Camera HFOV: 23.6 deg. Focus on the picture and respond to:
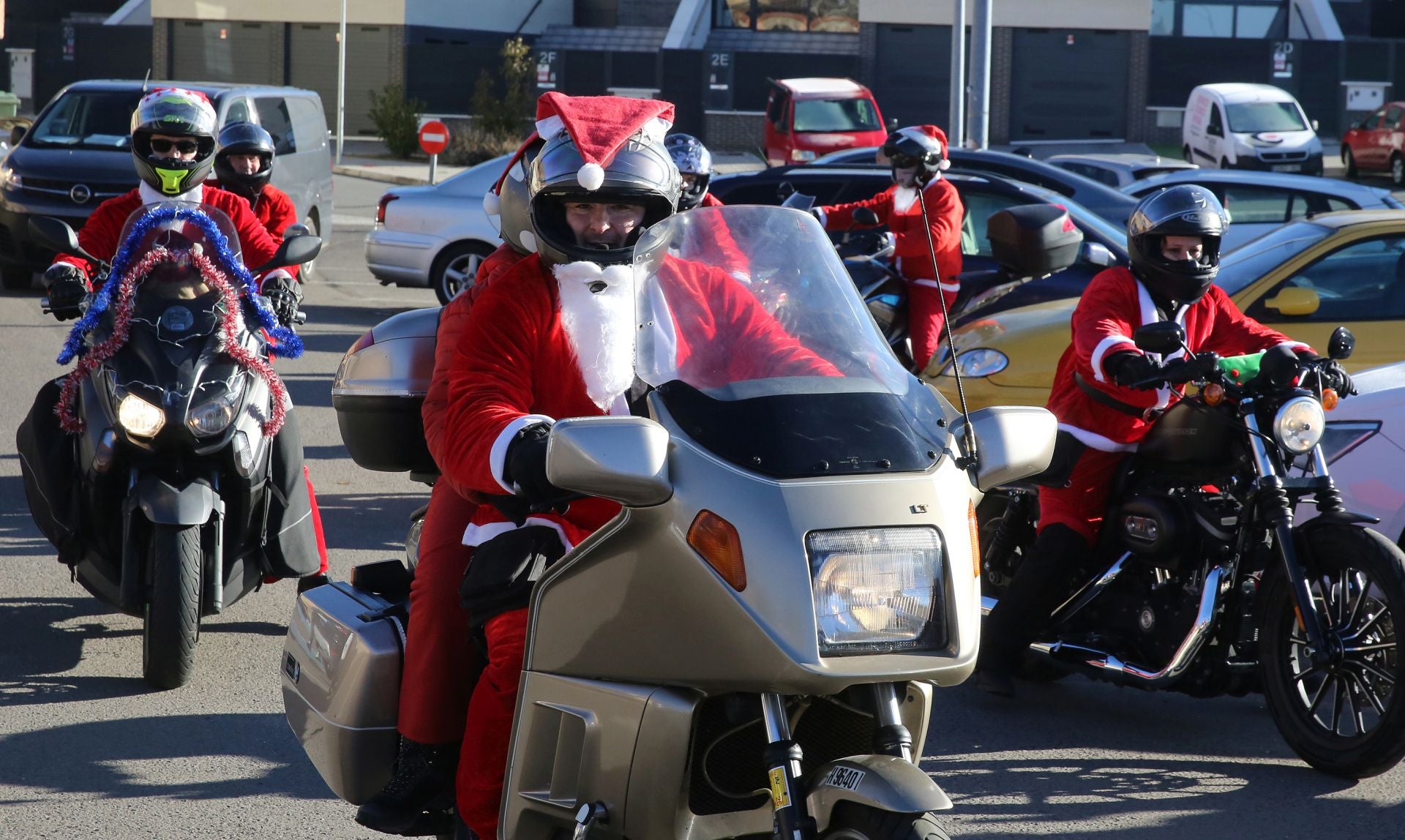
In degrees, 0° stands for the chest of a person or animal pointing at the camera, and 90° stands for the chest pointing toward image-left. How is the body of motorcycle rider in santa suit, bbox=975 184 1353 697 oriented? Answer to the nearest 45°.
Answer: approximately 315°

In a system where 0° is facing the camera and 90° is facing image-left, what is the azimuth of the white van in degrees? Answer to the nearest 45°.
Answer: approximately 315°

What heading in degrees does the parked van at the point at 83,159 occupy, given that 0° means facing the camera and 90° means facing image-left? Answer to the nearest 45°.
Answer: approximately 45°

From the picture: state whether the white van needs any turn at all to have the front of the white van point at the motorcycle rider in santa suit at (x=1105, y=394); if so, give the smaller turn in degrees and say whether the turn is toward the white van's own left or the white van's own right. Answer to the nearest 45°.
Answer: approximately 45° to the white van's own right

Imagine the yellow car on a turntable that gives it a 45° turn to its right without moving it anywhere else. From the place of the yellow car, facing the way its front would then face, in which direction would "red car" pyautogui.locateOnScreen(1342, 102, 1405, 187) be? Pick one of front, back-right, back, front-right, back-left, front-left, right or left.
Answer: right

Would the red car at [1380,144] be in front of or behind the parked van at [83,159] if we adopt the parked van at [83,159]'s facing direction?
behind

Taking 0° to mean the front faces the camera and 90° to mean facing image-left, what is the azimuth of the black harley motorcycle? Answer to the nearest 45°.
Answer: approximately 315°

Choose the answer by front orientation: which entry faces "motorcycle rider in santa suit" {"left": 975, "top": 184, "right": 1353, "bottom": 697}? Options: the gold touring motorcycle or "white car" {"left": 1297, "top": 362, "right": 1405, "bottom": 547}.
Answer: the white car

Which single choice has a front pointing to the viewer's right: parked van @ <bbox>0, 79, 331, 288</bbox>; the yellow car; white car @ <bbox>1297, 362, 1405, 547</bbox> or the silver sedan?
the silver sedan

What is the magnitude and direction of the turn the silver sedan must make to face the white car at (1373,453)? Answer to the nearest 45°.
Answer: approximately 90° to its right

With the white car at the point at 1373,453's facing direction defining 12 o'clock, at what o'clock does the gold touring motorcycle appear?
The gold touring motorcycle is roughly at 11 o'clock from the white car.

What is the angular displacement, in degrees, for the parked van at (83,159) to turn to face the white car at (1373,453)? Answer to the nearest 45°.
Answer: approximately 45° to its left

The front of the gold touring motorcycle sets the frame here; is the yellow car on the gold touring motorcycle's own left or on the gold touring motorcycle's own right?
on the gold touring motorcycle's own left
